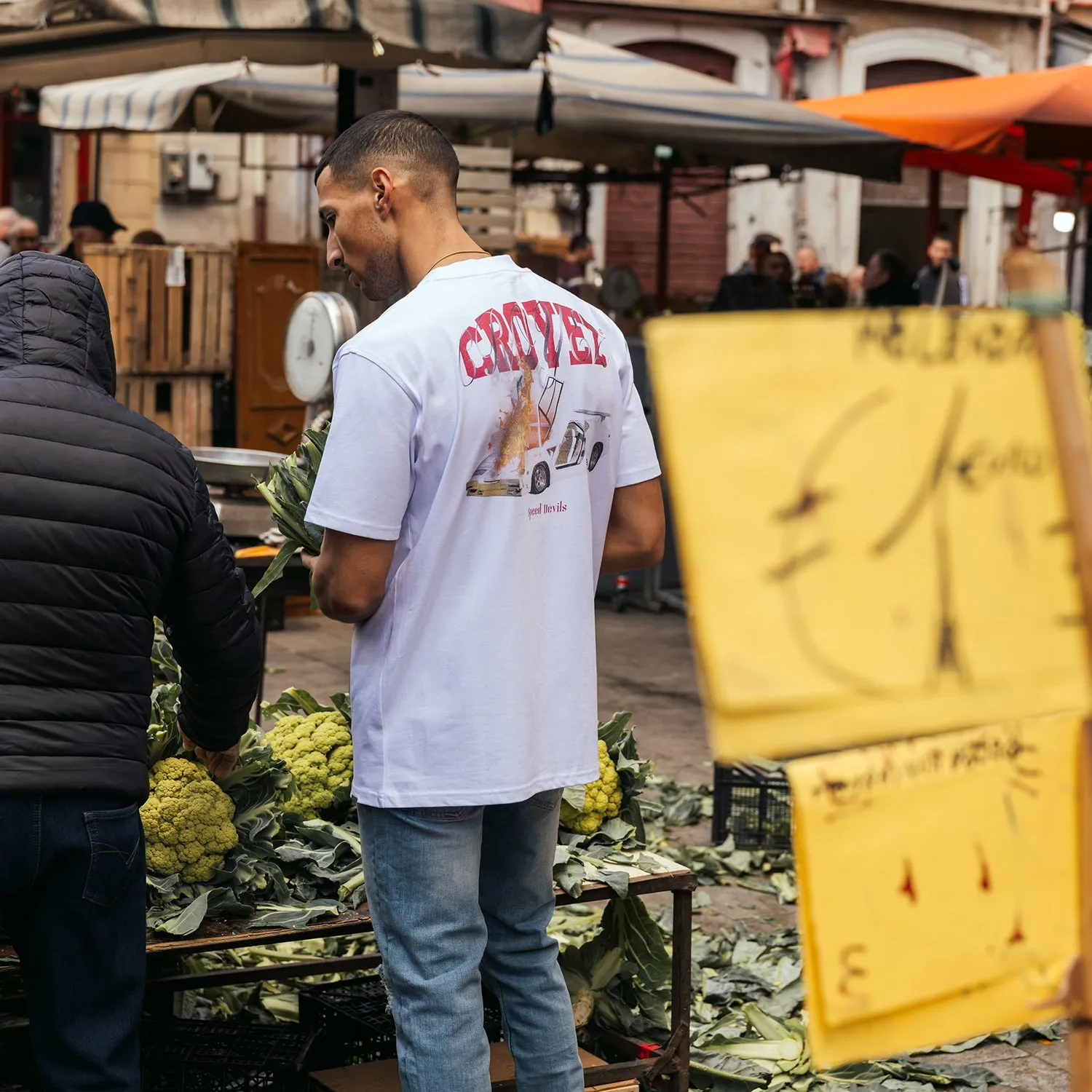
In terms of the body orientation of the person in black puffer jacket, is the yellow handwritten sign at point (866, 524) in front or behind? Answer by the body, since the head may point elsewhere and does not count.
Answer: behind

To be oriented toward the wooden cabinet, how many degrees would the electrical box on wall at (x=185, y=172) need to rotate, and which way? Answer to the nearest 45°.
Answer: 0° — it already faces it

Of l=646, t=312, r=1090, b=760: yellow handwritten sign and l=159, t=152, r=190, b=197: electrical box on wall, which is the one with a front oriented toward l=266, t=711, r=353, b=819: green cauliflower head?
the electrical box on wall

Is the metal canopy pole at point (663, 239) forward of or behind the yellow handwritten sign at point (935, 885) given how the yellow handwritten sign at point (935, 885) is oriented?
behind

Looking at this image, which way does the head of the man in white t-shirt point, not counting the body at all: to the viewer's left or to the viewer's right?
to the viewer's left

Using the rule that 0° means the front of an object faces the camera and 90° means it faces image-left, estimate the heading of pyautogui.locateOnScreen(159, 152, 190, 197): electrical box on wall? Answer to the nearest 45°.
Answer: approximately 0°

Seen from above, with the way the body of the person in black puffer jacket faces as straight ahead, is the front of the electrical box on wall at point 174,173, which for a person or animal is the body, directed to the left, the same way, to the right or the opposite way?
the opposite way

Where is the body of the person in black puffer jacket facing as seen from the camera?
away from the camera

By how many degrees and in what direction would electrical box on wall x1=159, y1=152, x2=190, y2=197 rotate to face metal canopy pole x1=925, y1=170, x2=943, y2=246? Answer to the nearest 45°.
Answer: approximately 45° to its left
